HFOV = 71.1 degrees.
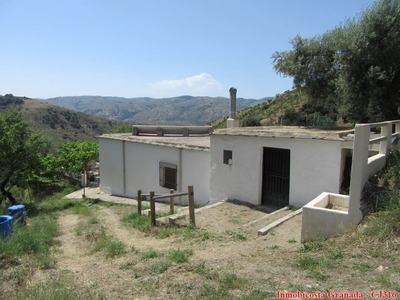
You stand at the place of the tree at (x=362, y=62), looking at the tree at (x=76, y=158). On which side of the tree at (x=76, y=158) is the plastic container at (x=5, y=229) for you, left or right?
left

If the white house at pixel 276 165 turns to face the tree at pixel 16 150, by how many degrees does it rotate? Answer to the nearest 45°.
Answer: approximately 90° to its right

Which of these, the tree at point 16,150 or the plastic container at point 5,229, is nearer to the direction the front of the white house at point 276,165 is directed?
the plastic container

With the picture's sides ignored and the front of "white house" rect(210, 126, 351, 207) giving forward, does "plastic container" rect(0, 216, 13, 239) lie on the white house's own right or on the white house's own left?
on the white house's own right

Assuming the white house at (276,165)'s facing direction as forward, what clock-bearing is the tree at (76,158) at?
The tree is roughly at 4 o'clock from the white house.

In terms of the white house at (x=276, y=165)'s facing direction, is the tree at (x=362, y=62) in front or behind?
behind

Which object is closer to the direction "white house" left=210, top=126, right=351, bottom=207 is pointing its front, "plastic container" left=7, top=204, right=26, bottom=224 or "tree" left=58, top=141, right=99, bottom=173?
the plastic container

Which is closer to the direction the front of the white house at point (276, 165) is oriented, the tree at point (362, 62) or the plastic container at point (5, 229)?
the plastic container

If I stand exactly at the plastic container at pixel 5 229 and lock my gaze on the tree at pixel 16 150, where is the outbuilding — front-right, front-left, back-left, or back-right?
front-right

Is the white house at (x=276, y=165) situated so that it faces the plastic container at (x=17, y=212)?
no

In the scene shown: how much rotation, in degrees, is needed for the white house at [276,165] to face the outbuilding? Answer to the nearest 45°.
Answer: approximately 135° to its right

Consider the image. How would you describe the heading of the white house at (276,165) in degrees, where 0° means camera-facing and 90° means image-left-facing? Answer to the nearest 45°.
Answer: approximately 0°

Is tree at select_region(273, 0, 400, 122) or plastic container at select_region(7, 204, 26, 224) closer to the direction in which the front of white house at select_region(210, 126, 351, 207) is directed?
the plastic container
